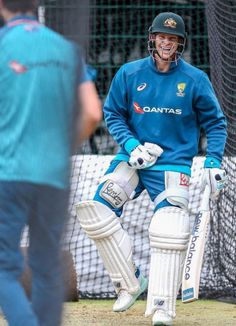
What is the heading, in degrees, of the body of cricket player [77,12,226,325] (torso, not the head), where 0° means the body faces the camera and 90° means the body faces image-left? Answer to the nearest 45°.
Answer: approximately 0°

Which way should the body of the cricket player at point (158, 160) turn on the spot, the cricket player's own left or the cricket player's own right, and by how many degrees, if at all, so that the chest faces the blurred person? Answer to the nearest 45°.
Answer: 0° — they already face them

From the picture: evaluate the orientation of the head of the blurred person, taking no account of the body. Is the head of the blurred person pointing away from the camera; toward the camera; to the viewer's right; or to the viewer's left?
away from the camera

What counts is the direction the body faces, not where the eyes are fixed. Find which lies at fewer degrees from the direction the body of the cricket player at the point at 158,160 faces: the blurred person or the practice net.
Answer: the blurred person

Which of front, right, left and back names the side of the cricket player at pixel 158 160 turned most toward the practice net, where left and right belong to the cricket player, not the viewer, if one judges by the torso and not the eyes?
back
